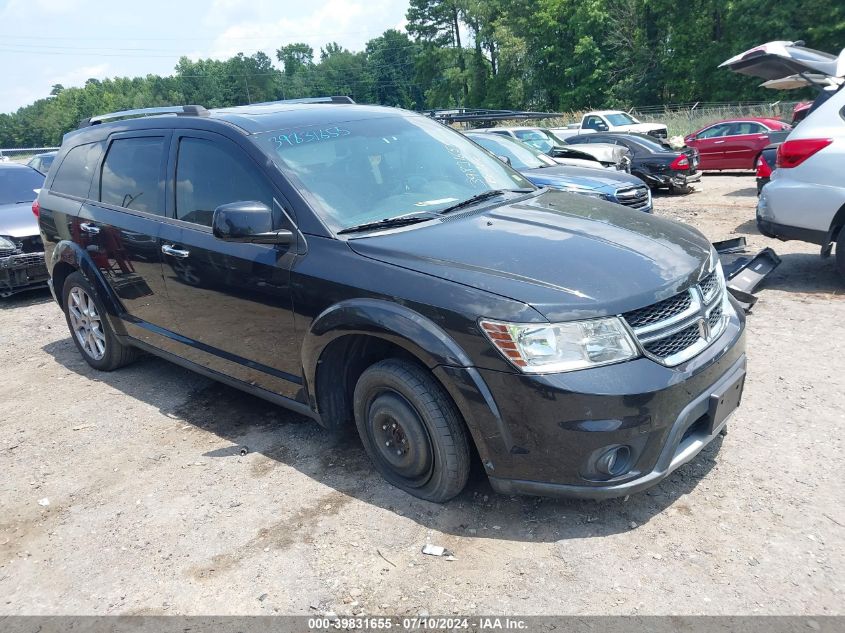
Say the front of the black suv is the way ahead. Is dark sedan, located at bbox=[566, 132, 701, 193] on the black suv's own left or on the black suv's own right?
on the black suv's own left

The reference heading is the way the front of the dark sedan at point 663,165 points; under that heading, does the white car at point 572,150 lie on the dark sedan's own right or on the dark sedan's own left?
on the dark sedan's own left

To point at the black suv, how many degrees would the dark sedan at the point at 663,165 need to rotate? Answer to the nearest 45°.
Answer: approximately 135° to its left

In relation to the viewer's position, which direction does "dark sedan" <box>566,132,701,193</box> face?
facing away from the viewer and to the left of the viewer

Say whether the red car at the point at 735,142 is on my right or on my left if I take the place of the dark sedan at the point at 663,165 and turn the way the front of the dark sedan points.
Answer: on my right

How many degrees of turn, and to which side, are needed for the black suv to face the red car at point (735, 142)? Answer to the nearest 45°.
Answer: approximately 90° to its left

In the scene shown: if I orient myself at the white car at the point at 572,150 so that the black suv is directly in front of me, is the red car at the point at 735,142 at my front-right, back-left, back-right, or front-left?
back-left

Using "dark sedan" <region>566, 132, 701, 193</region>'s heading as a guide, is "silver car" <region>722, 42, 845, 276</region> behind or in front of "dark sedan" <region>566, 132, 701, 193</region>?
behind

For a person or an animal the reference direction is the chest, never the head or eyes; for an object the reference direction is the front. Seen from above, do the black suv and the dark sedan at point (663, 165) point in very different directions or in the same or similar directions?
very different directions

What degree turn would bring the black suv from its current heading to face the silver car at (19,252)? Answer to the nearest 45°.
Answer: approximately 180°

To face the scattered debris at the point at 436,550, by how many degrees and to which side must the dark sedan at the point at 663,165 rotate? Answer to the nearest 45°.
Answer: approximately 135° to its left
